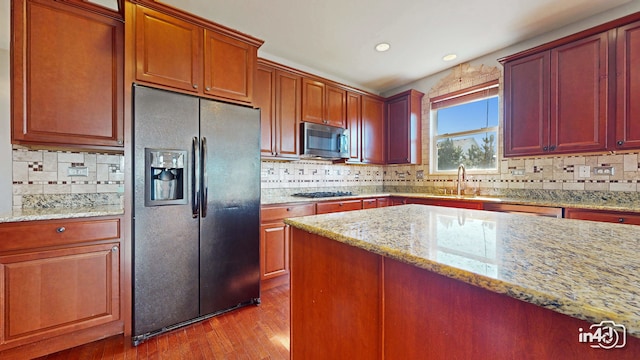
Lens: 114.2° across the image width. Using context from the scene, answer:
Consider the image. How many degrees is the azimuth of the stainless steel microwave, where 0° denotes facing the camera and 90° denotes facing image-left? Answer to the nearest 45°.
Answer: approximately 315°

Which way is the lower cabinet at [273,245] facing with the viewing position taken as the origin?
facing the viewer and to the right of the viewer

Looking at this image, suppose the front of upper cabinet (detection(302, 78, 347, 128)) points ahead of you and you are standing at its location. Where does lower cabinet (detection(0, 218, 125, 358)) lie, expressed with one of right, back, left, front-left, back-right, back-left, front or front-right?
right

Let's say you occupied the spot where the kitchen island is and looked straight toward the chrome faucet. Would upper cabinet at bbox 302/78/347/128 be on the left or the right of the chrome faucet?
left

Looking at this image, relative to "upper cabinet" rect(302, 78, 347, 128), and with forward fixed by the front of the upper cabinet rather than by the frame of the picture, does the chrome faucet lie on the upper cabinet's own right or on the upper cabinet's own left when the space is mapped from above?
on the upper cabinet's own left

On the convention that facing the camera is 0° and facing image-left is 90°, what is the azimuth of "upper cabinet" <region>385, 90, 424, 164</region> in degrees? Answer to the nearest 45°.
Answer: approximately 45°

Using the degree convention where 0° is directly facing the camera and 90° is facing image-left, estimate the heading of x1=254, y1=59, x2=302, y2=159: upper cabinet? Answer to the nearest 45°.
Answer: approximately 315°

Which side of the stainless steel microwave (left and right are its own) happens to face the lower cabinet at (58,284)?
right

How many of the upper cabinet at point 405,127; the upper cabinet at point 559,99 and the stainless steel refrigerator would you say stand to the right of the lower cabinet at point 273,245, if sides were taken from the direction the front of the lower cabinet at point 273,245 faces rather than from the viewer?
1
